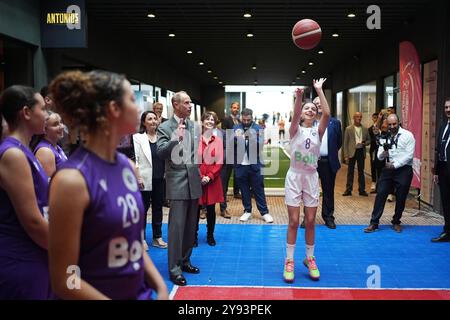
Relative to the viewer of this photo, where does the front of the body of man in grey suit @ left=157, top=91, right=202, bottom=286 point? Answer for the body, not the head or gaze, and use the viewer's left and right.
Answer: facing the viewer and to the right of the viewer

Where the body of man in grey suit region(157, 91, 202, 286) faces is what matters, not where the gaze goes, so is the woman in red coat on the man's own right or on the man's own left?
on the man's own left

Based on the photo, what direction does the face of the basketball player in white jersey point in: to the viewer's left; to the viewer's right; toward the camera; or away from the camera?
toward the camera

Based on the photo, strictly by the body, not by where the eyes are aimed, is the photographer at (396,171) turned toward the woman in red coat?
yes

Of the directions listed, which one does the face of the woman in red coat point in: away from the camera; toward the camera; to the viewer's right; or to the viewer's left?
toward the camera

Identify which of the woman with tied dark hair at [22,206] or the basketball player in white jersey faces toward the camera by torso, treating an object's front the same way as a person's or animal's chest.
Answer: the basketball player in white jersey

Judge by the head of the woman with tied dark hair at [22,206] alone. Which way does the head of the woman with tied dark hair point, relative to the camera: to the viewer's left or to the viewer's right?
to the viewer's right

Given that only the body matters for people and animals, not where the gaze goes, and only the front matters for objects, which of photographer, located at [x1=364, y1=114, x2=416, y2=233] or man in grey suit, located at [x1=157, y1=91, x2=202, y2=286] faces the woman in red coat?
the photographer

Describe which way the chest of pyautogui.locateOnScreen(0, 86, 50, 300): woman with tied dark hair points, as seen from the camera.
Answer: to the viewer's right

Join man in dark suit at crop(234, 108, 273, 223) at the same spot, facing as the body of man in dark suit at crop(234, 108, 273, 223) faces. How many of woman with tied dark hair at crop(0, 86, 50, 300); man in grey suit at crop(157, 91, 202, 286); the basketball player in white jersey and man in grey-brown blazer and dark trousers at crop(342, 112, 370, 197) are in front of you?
3

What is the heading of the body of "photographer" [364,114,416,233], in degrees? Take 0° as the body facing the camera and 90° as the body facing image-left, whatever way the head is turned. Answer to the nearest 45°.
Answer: approximately 45°

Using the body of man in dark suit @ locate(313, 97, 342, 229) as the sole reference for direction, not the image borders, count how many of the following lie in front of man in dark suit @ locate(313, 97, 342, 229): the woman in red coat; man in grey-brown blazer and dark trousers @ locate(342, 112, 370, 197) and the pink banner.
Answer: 1

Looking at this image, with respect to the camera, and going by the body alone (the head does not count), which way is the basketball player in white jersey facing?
toward the camera

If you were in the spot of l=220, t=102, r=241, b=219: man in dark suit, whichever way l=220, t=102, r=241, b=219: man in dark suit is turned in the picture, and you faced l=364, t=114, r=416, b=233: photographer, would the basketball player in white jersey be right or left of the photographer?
right

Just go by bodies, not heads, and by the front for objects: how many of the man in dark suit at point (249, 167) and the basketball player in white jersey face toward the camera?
2

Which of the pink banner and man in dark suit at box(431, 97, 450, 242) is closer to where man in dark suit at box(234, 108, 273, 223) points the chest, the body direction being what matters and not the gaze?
the man in dark suit
